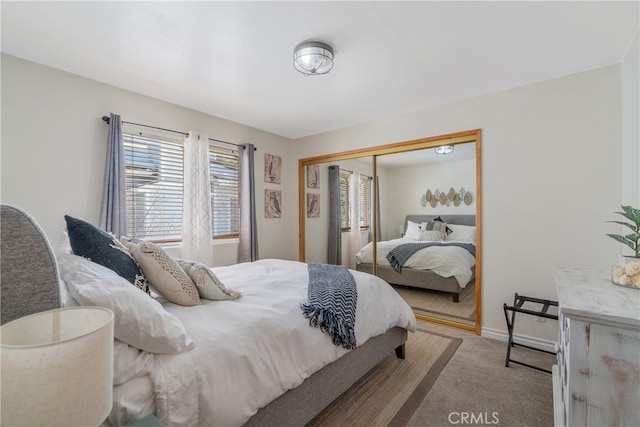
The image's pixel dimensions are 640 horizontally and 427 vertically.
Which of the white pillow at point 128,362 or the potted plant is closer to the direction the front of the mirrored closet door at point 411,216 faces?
the white pillow

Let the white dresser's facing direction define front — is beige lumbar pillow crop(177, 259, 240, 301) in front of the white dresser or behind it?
in front

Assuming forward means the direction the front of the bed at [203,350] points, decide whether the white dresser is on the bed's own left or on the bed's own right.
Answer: on the bed's own right

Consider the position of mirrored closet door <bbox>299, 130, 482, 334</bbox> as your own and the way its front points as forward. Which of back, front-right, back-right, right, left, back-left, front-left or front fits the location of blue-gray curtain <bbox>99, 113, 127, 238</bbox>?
front

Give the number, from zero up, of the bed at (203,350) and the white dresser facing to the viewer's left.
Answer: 1

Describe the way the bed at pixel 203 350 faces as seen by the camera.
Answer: facing away from the viewer and to the right of the viewer

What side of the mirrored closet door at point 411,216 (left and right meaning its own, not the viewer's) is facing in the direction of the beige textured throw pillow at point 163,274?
front

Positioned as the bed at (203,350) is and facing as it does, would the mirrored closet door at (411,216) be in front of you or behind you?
in front

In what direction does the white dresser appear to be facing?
to the viewer's left

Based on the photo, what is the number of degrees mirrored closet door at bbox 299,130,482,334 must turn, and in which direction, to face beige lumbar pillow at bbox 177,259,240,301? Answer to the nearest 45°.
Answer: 0° — it already faces it

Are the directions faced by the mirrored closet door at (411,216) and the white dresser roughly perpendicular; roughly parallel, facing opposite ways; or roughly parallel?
roughly perpendicular

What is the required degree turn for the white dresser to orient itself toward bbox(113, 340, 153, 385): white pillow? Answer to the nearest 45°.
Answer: approximately 45° to its left

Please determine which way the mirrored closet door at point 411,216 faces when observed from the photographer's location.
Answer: facing the viewer and to the left of the viewer

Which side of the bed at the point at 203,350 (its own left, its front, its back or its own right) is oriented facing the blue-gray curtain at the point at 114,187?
left

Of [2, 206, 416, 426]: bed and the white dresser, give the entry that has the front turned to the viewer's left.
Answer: the white dresser
